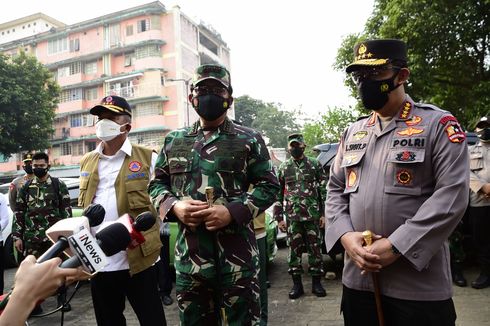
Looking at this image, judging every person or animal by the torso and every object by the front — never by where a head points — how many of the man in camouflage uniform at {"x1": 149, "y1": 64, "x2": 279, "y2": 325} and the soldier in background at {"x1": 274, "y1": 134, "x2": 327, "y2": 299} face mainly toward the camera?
2

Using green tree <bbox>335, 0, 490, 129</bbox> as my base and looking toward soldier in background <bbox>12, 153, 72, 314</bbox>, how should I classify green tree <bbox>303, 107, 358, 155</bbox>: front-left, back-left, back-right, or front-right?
back-right

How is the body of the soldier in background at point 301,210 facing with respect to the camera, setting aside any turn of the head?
toward the camera

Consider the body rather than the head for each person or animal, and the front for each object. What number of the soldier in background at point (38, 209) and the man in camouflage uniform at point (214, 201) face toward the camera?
2

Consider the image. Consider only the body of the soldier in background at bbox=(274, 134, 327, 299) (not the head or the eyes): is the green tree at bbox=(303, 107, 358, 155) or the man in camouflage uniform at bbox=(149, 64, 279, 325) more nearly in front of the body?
the man in camouflage uniform

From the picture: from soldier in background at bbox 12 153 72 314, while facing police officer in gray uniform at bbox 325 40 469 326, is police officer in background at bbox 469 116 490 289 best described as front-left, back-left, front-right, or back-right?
front-left

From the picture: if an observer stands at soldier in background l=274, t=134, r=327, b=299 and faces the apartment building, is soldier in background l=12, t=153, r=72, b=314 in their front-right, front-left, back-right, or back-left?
front-left

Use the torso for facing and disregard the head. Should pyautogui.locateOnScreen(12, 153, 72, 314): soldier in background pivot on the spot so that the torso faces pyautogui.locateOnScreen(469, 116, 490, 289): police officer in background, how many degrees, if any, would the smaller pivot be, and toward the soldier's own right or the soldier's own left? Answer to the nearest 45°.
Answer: approximately 45° to the soldier's own left

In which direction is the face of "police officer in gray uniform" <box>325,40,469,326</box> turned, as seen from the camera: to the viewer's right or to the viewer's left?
to the viewer's left

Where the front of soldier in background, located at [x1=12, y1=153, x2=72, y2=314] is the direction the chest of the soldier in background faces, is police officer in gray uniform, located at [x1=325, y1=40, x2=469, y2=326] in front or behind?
in front

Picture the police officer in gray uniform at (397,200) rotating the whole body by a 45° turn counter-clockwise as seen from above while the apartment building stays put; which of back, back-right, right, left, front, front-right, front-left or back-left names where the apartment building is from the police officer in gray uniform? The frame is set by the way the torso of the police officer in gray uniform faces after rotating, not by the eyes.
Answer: back-right

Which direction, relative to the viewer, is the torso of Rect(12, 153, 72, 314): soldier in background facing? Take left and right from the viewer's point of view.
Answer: facing the viewer

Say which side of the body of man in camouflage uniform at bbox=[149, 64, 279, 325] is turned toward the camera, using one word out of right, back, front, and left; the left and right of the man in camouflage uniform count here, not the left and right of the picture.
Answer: front

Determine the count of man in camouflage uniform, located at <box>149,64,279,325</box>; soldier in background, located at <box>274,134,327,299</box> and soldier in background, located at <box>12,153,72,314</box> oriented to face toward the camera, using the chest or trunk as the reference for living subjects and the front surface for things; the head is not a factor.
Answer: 3

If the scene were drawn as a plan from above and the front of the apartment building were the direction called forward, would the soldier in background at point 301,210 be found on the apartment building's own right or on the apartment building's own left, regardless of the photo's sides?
on the apartment building's own left

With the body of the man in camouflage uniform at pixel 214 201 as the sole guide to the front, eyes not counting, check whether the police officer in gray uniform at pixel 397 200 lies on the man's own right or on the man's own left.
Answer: on the man's own left

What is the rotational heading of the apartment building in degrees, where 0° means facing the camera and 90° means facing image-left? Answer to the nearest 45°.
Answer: approximately 45°

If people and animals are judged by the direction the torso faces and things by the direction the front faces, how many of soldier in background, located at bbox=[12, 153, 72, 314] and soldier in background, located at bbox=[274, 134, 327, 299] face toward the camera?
2

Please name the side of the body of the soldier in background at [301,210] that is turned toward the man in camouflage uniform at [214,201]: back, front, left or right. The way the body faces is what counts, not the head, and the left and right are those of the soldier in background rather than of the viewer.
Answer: front

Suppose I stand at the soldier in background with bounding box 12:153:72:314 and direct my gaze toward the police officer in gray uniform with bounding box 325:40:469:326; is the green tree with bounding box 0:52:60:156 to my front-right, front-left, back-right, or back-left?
back-left
